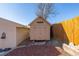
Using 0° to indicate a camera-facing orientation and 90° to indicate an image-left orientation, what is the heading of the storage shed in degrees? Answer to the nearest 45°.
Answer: approximately 0°

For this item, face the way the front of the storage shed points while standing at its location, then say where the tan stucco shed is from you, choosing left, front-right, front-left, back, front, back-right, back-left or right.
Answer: right
